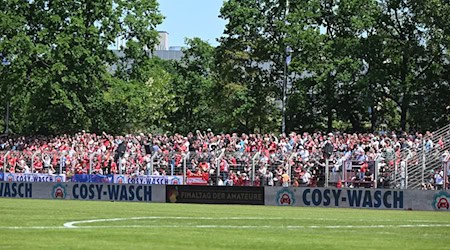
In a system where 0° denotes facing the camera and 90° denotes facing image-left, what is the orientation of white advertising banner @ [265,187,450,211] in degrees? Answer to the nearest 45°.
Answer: approximately 0°

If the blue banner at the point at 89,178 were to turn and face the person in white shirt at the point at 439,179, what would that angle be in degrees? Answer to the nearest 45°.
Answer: approximately 45° to its left

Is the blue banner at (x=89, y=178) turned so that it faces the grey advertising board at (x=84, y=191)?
yes

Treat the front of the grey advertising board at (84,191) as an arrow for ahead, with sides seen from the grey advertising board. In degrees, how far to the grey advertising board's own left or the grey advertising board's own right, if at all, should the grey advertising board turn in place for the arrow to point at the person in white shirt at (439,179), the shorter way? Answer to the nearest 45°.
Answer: approximately 45° to the grey advertising board's own left

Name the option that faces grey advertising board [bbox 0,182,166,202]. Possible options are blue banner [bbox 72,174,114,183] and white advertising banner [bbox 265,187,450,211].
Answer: the blue banner

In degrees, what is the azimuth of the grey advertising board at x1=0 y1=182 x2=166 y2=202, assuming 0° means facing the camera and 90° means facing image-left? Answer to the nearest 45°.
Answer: approximately 0°
